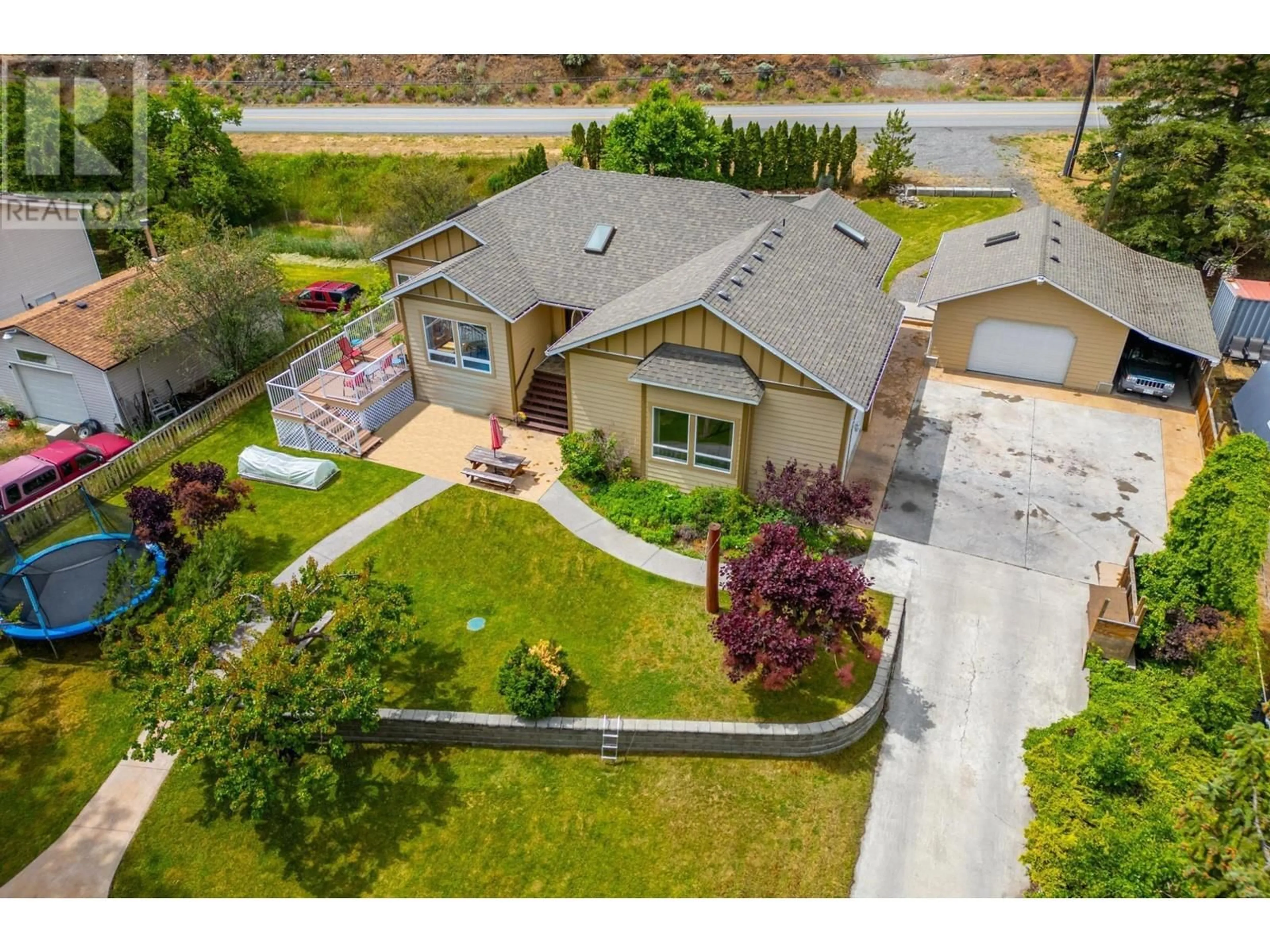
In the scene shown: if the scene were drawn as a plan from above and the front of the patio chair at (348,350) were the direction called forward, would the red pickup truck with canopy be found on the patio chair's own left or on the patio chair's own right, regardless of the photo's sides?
on the patio chair's own right

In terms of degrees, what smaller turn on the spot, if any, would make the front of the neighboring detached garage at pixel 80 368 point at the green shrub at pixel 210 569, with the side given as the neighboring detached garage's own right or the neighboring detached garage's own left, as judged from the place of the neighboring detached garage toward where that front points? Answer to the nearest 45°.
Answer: approximately 45° to the neighboring detached garage's own left

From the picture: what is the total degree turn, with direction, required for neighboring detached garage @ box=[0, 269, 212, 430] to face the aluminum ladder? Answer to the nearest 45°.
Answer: approximately 45° to its left

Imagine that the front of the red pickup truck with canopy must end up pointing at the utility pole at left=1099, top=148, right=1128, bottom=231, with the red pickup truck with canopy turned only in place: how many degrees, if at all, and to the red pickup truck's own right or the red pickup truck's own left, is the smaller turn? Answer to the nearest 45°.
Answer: approximately 45° to the red pickup truck's own right

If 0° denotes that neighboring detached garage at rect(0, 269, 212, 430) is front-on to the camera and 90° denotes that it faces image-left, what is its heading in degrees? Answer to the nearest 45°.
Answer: approximately 45°

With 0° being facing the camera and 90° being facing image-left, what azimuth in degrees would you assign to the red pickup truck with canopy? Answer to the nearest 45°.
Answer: approximately 225°

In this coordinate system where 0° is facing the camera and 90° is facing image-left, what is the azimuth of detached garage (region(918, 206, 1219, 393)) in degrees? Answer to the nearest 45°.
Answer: approximately 0°

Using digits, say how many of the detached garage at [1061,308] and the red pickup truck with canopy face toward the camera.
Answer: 1
